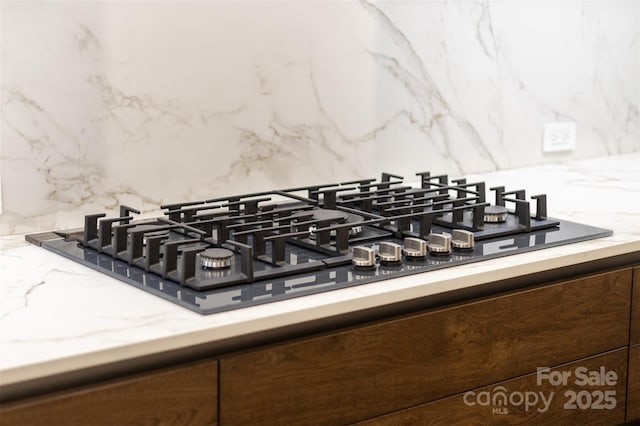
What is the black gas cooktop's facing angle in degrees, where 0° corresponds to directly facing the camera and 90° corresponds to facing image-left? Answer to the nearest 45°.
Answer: approximately 315°

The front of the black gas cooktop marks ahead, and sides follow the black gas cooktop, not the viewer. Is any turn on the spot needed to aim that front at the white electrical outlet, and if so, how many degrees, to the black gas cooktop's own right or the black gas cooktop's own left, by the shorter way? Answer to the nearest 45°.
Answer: approximately 90° to the black gas cooktop's own left

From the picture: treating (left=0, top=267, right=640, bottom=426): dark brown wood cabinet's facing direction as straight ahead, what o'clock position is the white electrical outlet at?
The white electrical outlet is roughly at 8 o'clock from the dark brown wood cabinet.

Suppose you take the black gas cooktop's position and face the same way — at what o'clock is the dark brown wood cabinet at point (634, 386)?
The dark brown wood cabinet is roughly at 10 o'clock from the black gas cooktop.

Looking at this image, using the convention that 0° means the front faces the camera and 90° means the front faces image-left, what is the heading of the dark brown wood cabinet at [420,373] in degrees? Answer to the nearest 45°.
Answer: approximately 315°
